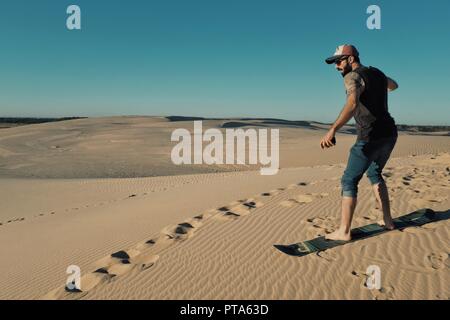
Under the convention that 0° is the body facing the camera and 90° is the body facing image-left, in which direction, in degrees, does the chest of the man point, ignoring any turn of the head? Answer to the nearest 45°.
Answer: approximately 135°

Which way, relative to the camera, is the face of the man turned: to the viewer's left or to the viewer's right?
to the viewer's left
